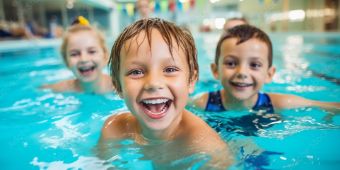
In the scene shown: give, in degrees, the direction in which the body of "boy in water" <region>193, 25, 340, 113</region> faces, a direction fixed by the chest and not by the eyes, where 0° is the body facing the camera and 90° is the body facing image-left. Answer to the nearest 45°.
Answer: approximately 0°

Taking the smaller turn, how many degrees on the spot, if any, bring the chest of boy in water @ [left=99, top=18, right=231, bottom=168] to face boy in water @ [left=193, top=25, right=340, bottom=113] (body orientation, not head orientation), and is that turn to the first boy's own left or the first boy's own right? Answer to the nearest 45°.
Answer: approximately 135° to the first boy's own left

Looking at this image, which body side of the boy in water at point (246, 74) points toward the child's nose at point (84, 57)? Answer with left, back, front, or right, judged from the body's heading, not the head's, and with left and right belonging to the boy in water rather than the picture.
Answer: right

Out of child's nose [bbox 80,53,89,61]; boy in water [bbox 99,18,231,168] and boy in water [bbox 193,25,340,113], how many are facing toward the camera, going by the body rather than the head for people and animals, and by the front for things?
3

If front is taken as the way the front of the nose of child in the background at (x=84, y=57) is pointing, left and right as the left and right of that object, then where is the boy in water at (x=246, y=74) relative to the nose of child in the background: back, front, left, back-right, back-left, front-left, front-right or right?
front-left

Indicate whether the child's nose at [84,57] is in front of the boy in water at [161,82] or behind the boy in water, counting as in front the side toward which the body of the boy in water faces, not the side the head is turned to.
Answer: behind

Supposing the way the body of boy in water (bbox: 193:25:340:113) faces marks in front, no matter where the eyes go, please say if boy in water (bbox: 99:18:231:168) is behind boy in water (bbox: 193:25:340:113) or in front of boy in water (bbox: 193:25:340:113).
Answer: in front
